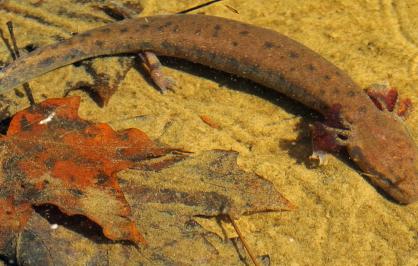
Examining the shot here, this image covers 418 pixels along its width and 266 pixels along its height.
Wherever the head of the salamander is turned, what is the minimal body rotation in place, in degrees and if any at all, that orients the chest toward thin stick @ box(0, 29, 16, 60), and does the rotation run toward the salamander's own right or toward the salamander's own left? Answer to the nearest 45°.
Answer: approximately 135° to the salamander's own right

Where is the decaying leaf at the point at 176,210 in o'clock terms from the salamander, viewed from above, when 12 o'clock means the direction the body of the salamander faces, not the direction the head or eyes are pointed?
The decaying leaf is roughly at 2 o'clock from the salamander.

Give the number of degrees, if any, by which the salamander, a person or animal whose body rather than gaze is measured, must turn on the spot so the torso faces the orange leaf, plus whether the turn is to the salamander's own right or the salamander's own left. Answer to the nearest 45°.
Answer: approximately 90° to the salamander's own right

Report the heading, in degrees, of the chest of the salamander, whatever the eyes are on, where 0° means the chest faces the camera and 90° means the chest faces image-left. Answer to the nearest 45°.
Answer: approximately 315°

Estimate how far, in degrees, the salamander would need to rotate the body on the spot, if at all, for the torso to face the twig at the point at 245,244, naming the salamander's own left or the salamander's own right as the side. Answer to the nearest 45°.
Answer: approximately 45° to the salamander's own right

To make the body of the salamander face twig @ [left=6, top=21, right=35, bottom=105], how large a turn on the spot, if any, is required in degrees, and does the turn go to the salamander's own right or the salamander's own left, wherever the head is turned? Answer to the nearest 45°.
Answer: approximately 135° to the salamander's own right
